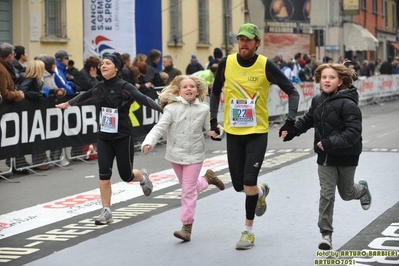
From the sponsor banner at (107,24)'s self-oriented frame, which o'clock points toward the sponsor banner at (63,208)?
the sponsor banner at (63,208) is roughly at 12 o'clock from the sponsor banner at (107,24).

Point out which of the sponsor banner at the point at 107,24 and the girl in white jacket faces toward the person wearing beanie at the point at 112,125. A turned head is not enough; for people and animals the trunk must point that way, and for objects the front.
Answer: the sponsor banner

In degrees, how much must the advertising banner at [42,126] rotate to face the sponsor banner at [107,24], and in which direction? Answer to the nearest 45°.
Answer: approximately 135° to its left

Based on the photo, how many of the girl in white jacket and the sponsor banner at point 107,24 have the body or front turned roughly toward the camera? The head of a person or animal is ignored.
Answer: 2

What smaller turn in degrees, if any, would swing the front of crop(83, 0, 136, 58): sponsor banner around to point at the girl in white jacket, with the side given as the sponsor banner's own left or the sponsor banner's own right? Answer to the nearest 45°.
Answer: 0° — it already faces them

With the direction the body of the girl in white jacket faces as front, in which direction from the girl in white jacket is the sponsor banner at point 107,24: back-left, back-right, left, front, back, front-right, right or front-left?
back

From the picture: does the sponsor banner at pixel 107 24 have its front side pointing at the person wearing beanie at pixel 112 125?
yes

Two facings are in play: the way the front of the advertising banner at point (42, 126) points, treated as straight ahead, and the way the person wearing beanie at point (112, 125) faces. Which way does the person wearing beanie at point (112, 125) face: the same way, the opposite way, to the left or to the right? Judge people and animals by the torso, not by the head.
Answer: to the right

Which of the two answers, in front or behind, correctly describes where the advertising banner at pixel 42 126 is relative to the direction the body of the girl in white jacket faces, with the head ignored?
behind
